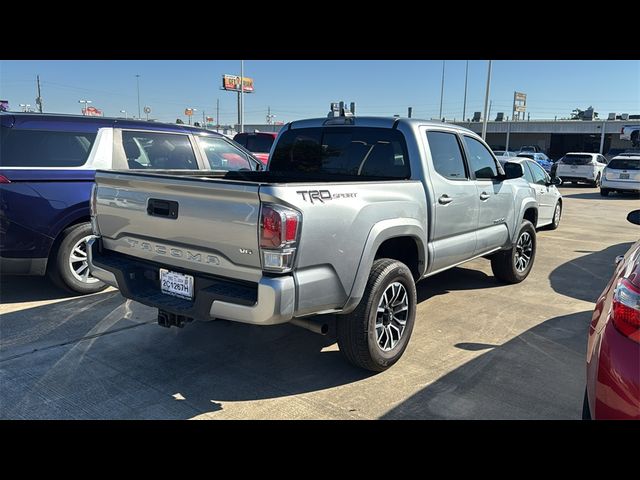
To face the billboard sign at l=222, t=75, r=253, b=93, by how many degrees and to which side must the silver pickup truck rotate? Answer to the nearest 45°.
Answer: approximately 45° to its left

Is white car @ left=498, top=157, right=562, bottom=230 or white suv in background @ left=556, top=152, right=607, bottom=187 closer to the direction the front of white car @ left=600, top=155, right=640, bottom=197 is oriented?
the white suv in background

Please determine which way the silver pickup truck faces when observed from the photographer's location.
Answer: facing away from the viewer and to the right of the viewer

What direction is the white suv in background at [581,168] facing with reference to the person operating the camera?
facing away from the viewer and to the right of the viewer

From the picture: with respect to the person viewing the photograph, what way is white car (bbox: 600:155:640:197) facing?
facing away from the viewer

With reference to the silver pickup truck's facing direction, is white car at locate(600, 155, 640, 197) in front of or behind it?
in front

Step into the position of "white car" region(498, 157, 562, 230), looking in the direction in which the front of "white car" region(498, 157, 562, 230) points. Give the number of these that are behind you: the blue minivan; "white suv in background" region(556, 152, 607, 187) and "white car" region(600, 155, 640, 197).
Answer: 1

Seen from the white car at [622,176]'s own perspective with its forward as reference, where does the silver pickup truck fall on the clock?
The silver pickup truck is roughly at 6 o'clock from the white car.

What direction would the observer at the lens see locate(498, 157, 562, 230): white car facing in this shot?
facing away from the viewer and to the right of the viewer

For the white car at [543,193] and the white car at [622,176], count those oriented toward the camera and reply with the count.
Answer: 0

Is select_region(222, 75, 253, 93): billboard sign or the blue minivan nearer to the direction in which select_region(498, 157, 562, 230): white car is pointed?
the billboard sign
